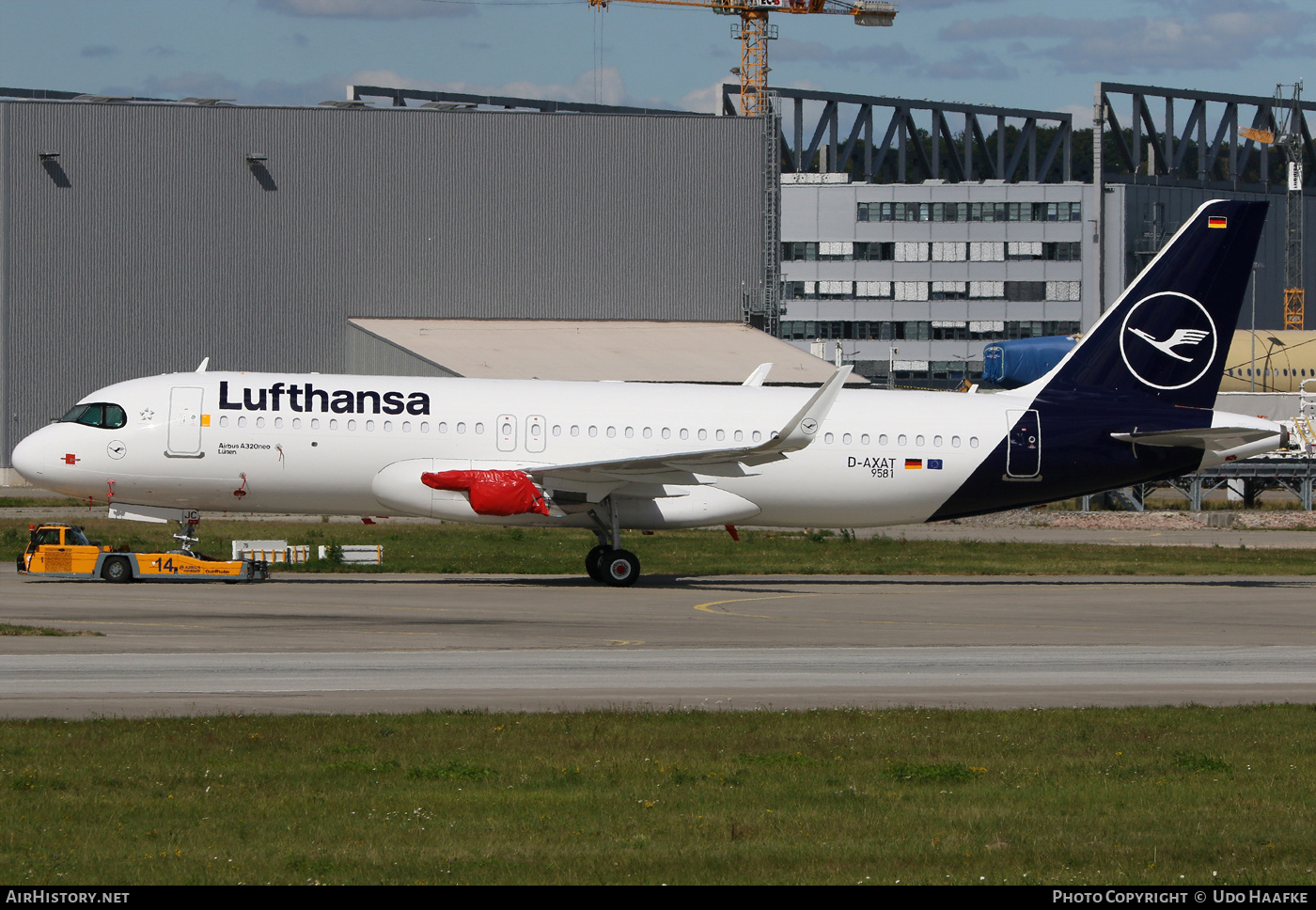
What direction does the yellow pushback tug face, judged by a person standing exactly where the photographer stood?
facing to the left of the viewer

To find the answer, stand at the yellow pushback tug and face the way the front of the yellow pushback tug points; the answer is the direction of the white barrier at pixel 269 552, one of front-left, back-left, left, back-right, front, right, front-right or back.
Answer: back-right
